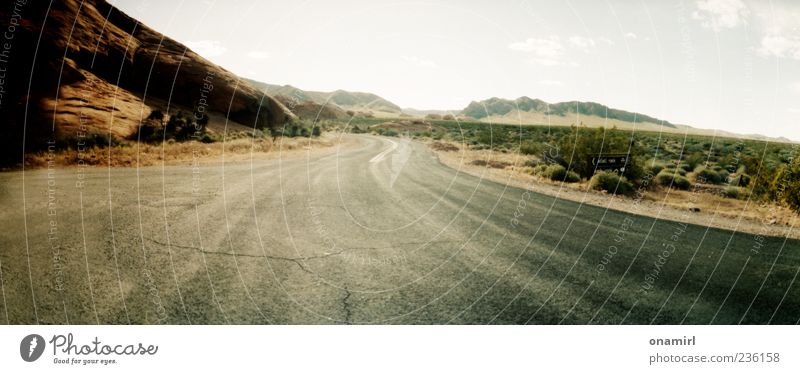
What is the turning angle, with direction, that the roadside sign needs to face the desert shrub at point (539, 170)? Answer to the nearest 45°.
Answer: approximately 90° to its right

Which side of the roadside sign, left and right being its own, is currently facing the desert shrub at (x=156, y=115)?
right

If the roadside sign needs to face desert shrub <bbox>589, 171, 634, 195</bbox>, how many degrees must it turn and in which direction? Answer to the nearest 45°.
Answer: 0° — it already faces it

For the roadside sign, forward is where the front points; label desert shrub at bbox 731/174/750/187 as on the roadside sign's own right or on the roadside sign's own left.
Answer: on the roadside sign's own left

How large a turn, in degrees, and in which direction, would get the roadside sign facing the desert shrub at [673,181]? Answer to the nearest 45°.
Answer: approximately 135° to its left

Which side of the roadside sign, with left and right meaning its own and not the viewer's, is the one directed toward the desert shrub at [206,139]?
right

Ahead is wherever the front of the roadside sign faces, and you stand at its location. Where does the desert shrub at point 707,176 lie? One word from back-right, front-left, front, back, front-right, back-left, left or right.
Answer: back-left

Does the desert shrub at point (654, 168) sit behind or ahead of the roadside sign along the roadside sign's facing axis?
behind

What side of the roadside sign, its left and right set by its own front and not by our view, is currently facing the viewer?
front

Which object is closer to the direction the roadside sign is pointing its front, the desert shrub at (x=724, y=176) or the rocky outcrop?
the rocky outcrop
